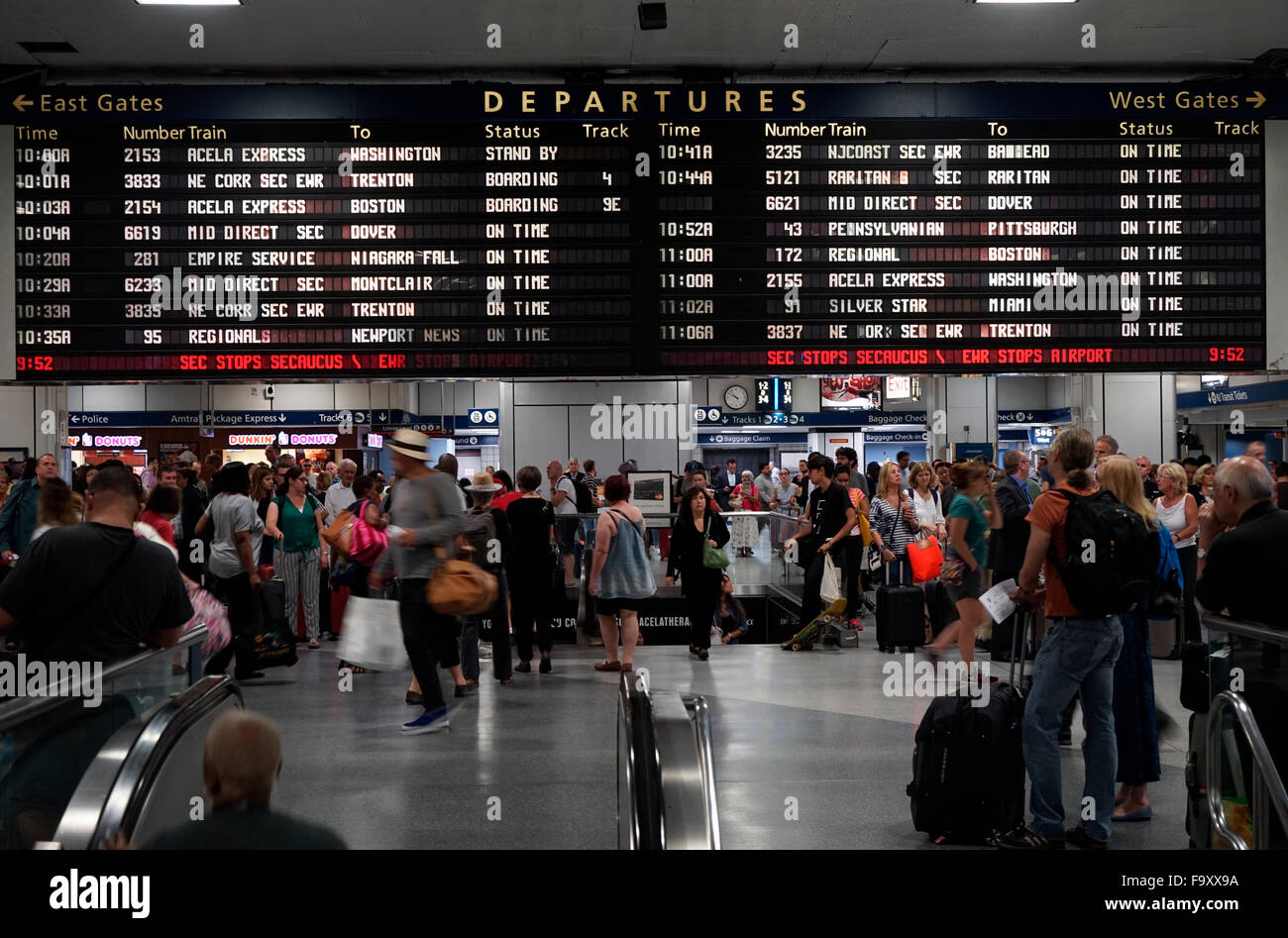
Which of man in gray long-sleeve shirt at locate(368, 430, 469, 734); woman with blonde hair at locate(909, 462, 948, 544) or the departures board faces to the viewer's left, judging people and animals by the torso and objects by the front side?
the man in gray long-sleeve shirt

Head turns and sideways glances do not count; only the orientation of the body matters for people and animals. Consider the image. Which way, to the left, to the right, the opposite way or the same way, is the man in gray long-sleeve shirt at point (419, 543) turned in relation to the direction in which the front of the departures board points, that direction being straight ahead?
to the right

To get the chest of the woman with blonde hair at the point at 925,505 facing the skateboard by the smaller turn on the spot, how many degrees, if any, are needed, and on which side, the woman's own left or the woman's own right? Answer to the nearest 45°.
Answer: approximately 45° to the woman's own right

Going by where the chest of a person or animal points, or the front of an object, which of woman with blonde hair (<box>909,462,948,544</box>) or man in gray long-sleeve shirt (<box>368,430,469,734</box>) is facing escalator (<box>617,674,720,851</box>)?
the woman with blonde hair

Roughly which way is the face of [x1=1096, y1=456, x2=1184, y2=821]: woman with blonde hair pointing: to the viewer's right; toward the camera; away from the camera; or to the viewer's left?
away from the camera

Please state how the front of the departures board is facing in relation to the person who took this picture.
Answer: facing the viewer

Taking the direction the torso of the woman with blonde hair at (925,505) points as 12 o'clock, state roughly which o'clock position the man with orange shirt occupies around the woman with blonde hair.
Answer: The man with orange shirt is roughly at 12 o'clock from the woman with blonde hair.

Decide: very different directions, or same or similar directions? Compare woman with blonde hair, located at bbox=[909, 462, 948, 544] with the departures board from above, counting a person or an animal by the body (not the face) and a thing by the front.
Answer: same or similar directions

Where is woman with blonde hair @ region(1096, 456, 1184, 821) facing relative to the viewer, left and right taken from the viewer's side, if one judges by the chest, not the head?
facing away from the viewer and to the left of the viewer

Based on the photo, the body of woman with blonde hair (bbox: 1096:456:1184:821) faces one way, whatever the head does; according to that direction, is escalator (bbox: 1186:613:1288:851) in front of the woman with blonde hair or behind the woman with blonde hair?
behind

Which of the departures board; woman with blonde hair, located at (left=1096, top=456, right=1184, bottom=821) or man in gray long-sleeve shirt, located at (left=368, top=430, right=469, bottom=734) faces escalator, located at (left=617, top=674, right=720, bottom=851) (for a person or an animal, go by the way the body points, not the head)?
the departures board

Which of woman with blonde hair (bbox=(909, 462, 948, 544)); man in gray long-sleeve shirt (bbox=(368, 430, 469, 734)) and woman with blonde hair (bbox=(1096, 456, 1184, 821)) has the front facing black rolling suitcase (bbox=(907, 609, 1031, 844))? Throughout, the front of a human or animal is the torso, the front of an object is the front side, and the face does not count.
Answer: woman with blonde hair (bbox=(909, 462, 948, 544))

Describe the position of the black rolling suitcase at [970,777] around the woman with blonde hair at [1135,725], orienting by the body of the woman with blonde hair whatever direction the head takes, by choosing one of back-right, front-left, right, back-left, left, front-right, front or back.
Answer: left

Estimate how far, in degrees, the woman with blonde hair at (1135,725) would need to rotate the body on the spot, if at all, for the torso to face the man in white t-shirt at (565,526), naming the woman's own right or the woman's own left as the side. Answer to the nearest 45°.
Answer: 0° — they already face them

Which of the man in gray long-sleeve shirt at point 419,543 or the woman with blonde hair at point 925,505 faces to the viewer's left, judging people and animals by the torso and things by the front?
the man in gray long-sleeve shirt

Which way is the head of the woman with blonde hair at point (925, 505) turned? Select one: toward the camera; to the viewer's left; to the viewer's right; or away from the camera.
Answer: toward the camera

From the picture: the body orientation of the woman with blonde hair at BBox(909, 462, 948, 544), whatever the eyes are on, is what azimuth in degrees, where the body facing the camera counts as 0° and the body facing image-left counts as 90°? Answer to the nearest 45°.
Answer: approximately 0°

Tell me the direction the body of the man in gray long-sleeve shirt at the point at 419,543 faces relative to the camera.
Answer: to the viewer's left
